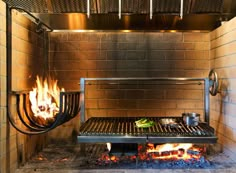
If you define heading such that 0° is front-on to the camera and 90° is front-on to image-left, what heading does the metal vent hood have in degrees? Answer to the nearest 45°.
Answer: approximately 0°
